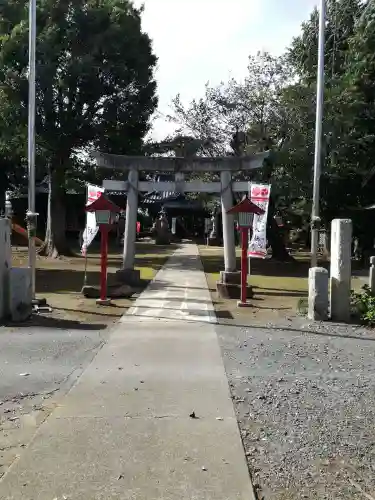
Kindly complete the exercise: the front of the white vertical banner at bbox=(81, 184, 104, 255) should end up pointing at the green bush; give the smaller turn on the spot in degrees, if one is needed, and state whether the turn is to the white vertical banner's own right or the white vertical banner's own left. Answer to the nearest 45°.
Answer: approximately 45° to the white vertical banner's own left

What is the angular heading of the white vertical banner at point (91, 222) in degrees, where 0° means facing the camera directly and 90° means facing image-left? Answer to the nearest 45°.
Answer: approximately 0°

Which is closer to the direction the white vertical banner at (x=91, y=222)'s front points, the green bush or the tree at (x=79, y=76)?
the green bush

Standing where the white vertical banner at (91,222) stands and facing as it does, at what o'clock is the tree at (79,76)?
The tree is roughly at 6 o'clock from the white vertical banner.

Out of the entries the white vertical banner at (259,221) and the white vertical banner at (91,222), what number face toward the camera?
2

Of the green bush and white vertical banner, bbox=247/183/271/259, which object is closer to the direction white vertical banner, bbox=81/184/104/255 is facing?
the green bush

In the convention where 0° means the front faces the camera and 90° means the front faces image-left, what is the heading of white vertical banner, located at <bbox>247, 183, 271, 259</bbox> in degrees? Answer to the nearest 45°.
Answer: approximately 0°

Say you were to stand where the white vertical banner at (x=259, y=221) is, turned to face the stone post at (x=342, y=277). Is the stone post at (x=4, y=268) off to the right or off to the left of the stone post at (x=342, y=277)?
right
